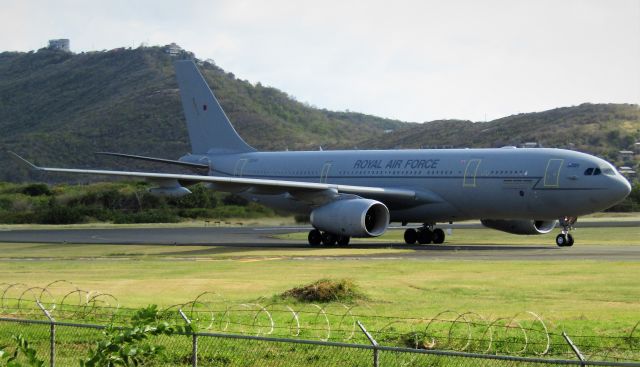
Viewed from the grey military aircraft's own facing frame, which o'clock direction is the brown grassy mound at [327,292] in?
The brown grassy mound is roughly at 2 o'clock from the grey military aircraft.

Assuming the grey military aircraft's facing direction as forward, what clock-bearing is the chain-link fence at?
The chain-link fence is roughly at 2 o'clock from the grey military aircraft.

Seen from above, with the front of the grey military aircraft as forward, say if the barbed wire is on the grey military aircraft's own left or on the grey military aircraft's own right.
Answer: on the grey military aircraft's own right

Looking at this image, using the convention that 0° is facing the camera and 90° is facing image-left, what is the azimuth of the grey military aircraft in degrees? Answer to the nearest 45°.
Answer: approximately 315°
